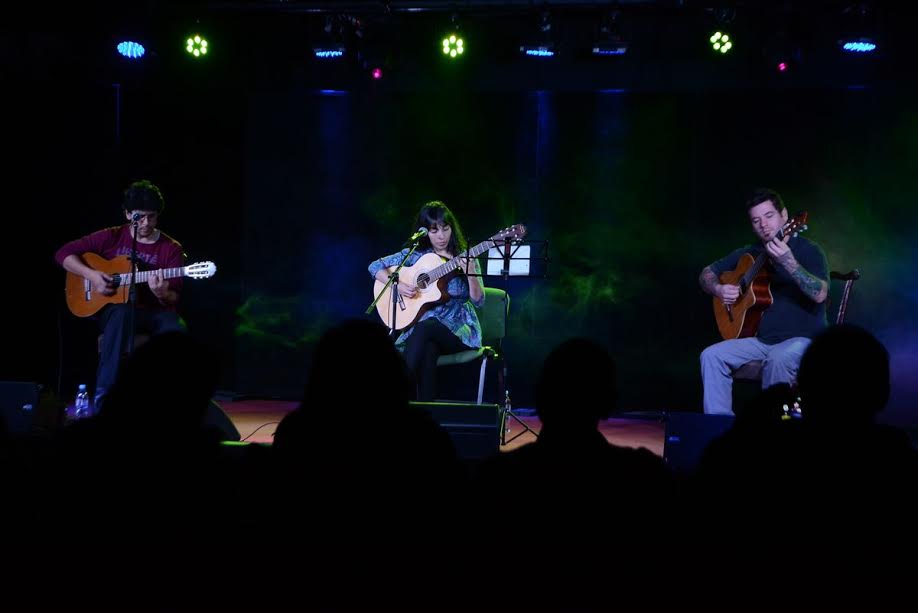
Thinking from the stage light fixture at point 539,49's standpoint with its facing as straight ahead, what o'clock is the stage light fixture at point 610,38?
the stage light fixture at point 610,38 is roughly at 9 o'clock from the stage light fixture at point 539,49.

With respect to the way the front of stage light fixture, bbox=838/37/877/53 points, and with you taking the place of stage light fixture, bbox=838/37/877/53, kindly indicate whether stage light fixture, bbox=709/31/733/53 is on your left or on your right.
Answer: on your right
